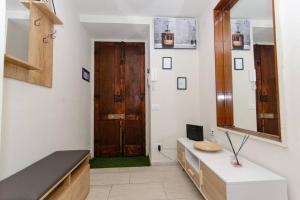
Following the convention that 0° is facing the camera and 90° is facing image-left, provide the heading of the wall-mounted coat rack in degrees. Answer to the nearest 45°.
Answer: approximately 315°

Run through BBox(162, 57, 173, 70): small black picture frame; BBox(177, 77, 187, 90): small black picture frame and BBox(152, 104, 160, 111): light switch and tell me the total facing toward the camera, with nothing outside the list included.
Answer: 3

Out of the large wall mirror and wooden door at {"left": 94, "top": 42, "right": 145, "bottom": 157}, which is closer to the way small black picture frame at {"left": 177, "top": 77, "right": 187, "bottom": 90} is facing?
the large wall mirror

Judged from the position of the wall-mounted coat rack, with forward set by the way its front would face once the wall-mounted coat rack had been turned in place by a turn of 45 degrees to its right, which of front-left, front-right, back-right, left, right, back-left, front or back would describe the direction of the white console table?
front-left

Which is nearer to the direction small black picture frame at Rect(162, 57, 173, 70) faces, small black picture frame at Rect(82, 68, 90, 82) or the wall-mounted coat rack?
the wall-mounted coat rack

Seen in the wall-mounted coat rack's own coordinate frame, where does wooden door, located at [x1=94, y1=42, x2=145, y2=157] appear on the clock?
The wooden door is roughly at 9 o'clock from the wall-mounted coat rack.

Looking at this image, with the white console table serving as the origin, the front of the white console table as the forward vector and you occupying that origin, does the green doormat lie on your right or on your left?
on your right

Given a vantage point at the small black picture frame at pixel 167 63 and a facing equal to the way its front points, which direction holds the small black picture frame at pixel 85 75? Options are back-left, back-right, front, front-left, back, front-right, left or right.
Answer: right

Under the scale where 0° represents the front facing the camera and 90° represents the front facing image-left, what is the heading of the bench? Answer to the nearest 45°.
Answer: approximately 315°

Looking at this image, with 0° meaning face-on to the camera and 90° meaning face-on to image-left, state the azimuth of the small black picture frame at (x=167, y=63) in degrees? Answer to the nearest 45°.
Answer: approximately 0°

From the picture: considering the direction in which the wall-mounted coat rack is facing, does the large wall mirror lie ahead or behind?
ahead

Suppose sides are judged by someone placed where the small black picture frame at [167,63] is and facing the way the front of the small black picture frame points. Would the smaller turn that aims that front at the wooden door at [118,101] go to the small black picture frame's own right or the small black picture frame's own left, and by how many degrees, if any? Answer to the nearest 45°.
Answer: approximately 135° to the small black picture frame's own right

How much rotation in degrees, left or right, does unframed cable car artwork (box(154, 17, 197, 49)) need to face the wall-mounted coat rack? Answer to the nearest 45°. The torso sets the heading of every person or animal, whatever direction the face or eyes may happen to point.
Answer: approximately 45° to its right

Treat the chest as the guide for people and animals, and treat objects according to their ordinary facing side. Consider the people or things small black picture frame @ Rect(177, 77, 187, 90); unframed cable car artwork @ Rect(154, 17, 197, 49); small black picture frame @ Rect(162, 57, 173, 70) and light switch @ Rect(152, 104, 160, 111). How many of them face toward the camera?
4

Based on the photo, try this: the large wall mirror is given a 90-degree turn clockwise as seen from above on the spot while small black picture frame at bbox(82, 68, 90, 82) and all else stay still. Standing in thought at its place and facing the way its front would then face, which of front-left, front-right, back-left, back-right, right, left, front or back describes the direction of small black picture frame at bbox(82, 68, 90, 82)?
front-left

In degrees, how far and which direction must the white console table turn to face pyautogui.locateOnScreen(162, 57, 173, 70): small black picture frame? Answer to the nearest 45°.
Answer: approximately 90° to its right

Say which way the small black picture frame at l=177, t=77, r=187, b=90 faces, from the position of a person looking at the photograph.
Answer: facing the viewer
